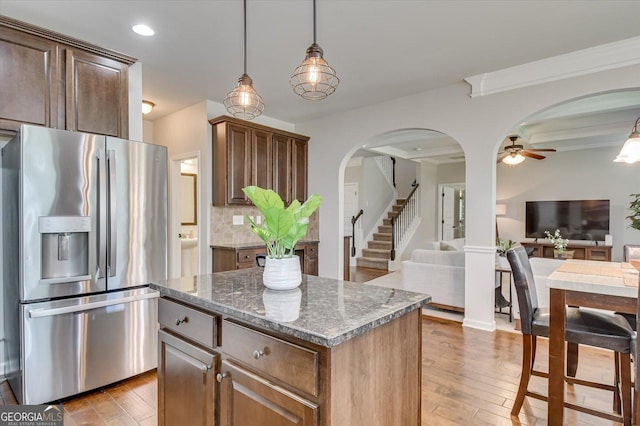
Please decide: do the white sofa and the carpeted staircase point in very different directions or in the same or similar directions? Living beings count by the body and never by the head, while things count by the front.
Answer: very different directions

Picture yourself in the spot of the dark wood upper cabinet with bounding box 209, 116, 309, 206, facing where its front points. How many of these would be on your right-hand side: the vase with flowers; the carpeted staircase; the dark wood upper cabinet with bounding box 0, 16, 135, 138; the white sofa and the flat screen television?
1

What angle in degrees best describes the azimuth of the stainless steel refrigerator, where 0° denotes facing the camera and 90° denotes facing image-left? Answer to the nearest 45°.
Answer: approximately 315°

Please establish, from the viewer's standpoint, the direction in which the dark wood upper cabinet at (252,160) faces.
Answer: facing the viewer and to the right of the viewer

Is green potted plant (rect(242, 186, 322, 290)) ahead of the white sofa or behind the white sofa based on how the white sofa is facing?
behind

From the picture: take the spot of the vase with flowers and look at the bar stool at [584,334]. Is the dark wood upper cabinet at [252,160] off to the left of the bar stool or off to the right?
right

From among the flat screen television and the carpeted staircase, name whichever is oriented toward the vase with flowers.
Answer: the flat screen television

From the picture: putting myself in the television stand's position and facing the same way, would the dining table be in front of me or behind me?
in front

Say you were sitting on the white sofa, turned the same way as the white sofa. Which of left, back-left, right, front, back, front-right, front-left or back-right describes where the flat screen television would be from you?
front

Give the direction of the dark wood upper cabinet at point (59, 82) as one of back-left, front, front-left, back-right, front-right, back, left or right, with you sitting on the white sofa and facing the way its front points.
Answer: back

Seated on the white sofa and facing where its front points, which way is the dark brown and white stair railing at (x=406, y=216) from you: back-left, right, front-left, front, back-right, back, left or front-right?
front-left

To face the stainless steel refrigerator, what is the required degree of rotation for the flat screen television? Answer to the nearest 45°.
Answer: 0° — it already faces it

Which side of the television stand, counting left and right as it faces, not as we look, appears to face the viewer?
front

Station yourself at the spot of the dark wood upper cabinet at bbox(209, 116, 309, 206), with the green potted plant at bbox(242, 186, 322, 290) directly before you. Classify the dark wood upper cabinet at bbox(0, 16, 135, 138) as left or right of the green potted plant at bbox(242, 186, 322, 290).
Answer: right
